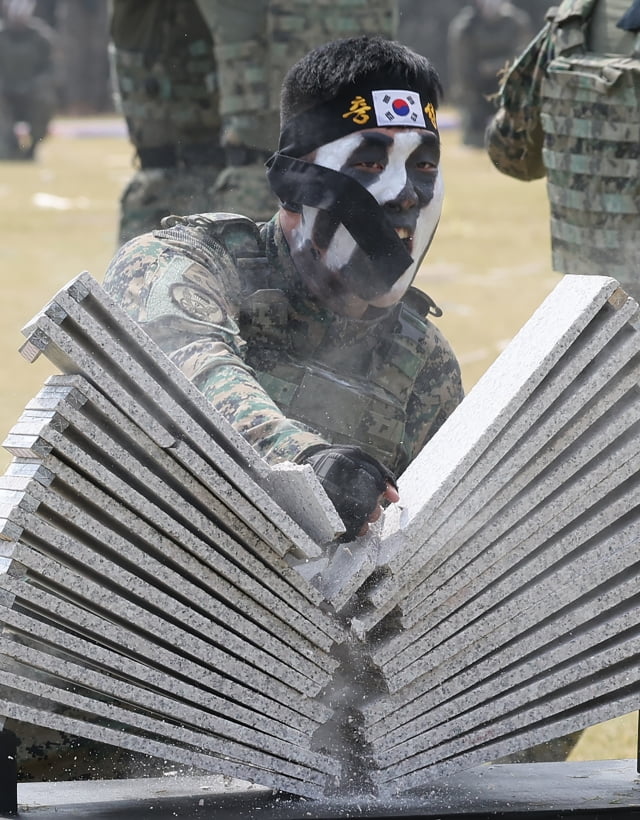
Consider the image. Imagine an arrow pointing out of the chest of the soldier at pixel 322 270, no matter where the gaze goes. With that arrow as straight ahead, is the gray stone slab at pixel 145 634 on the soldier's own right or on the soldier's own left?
on the soldier's own right

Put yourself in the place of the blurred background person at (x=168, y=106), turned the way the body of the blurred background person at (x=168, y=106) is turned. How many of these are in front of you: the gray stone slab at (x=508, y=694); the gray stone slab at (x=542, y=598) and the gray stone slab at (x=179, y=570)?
3

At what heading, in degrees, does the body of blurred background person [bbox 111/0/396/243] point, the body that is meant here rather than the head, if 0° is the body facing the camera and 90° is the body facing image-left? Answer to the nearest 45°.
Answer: approximately 0°

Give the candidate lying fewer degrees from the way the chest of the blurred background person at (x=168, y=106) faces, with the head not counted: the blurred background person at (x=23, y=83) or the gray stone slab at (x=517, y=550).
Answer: the gray stone slab

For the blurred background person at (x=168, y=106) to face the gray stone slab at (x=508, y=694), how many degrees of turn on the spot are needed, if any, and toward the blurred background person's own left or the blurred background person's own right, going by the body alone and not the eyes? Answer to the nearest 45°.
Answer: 0° — they already face it
